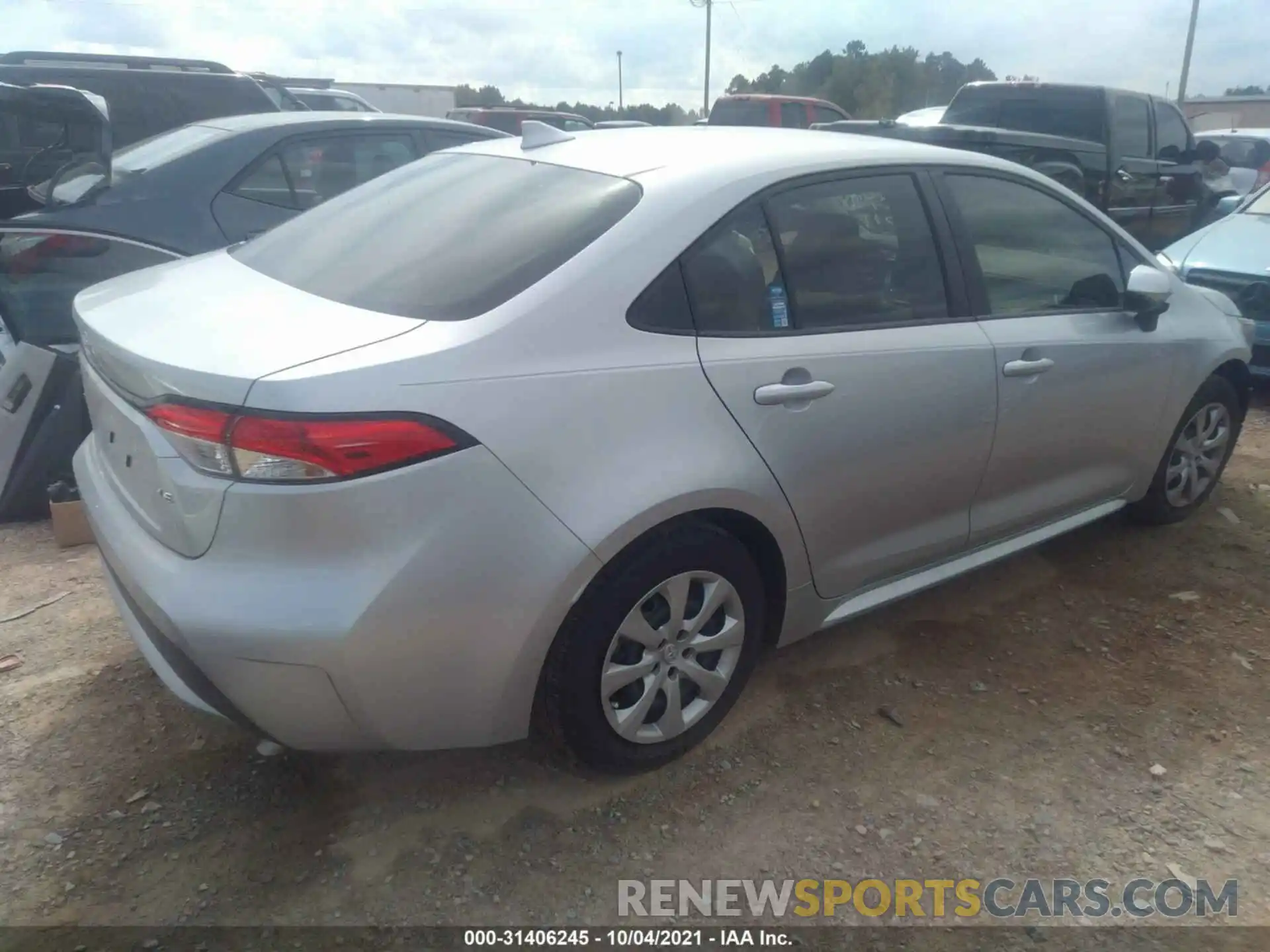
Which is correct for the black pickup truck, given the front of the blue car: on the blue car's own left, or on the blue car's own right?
on the blue car's own right

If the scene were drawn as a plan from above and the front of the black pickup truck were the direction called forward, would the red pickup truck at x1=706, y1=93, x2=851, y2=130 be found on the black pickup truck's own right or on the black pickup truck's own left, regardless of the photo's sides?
on the black pickup truck's own left

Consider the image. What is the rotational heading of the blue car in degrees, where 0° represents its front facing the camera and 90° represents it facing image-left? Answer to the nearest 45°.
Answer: approximately 45°

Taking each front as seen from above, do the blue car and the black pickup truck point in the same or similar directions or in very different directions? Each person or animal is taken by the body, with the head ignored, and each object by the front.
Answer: very different directions

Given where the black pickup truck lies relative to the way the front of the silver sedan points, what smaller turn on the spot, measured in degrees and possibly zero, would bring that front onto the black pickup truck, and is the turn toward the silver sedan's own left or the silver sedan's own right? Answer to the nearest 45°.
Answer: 0° — it already faces it

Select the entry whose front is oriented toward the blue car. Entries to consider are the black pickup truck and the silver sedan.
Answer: the silver sedan

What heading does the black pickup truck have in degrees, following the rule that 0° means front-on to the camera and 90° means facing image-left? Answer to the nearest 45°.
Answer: approximately 225°

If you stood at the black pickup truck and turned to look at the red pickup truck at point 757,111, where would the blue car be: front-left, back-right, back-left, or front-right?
back-left

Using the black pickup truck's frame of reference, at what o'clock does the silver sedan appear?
The silver sedan is roughly at 5 o'clock from the black pickup truck.

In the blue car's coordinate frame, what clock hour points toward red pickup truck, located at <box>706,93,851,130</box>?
The red pickup truck is roughly at 3 o'clock from the blue car.

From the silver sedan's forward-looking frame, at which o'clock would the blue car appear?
The blue car is roughly at 12 o'clock from the silver sedan.
